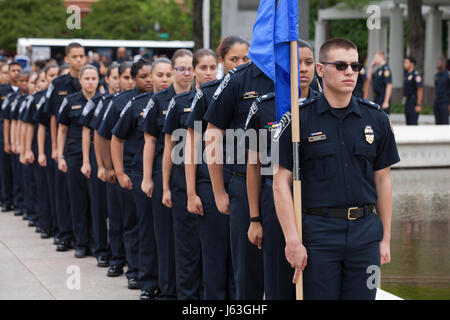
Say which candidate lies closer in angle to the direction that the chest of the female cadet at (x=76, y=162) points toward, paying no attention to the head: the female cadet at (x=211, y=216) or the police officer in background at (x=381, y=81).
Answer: the female cadet

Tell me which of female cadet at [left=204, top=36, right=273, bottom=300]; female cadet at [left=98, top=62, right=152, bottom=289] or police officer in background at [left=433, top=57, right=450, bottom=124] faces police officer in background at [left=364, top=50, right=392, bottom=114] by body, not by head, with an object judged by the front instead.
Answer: police officer in background at [left=433, top=57, right=450, bottom=124]

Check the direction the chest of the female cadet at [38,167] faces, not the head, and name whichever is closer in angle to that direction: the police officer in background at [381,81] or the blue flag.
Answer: the blue flag

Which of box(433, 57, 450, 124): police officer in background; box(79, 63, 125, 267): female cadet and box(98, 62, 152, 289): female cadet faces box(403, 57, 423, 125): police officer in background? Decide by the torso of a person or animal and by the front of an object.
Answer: box(433, 57, 450, 124): police officer in background

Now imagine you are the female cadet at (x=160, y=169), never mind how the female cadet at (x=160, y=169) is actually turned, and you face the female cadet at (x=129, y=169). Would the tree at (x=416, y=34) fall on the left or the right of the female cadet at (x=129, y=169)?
right

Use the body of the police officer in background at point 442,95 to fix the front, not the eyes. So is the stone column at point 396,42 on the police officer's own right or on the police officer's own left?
on the police officer's own right

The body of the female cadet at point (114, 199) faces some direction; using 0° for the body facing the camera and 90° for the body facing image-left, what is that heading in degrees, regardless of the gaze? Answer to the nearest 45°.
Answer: approximately 315°
